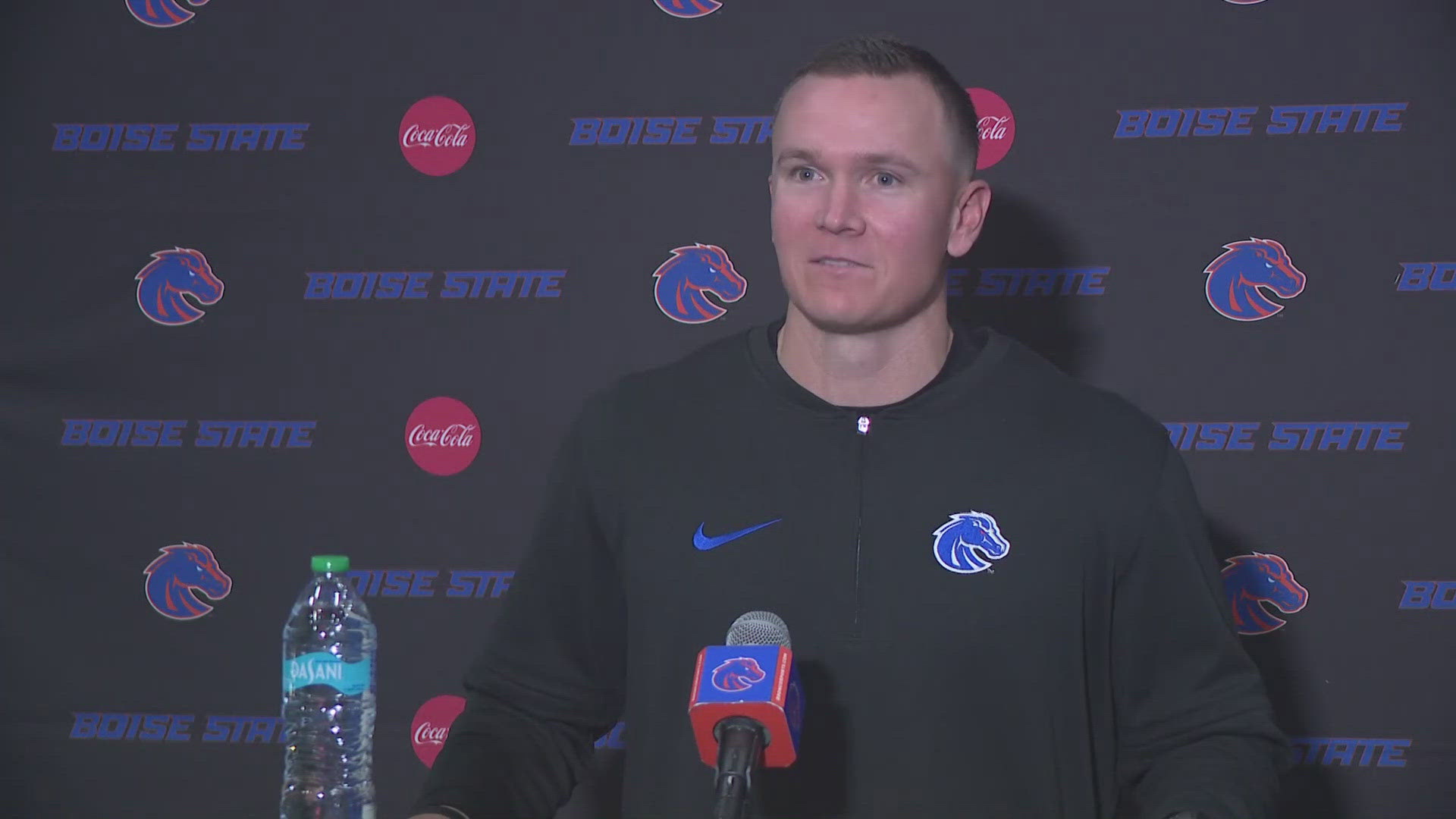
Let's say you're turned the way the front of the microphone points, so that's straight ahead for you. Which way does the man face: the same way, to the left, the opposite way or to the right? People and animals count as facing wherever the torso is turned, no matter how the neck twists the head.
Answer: the opposite way

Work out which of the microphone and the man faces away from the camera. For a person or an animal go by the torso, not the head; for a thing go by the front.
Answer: the microphone

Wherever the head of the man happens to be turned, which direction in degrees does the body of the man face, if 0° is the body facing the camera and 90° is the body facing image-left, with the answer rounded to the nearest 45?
approximately 0°

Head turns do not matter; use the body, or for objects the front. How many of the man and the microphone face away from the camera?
1

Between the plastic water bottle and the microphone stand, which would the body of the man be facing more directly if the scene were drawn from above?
the microphone stand

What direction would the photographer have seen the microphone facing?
facing away from the viewer

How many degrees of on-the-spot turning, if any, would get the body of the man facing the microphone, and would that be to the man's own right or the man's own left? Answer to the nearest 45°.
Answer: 0° — they already face it
